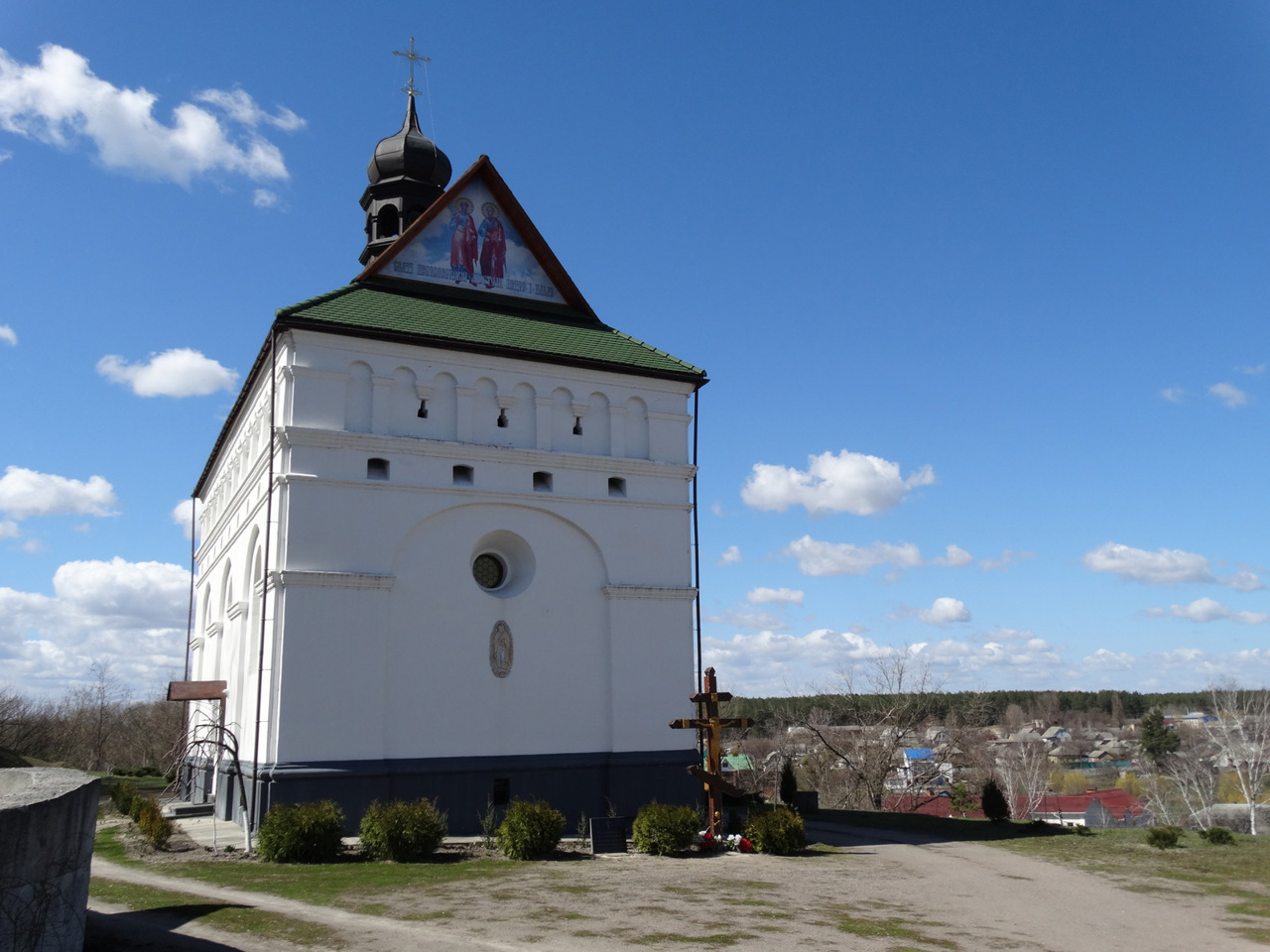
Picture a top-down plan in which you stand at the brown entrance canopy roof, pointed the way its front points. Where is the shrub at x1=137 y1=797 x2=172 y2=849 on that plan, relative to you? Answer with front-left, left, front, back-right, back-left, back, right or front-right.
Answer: front

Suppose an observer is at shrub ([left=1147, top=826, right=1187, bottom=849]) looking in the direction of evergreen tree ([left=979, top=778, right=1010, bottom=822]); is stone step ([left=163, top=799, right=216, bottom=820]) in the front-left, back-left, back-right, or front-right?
front-left

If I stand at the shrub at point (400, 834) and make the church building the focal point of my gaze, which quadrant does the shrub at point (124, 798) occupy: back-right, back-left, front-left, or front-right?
front-left
